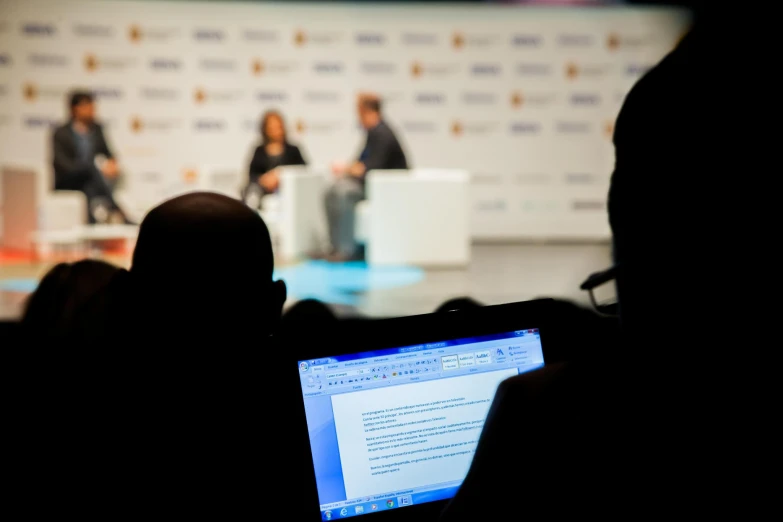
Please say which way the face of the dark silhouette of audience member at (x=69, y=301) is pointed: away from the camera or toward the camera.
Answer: away from the camera

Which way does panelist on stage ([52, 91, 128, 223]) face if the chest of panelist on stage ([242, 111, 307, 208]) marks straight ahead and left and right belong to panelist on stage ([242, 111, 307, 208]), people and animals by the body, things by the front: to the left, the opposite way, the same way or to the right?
to the left

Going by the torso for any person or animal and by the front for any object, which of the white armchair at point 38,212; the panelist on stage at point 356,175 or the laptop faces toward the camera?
the laptop

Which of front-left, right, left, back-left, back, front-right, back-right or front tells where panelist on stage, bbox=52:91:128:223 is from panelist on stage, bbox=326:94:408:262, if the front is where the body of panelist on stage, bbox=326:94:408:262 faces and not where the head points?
front

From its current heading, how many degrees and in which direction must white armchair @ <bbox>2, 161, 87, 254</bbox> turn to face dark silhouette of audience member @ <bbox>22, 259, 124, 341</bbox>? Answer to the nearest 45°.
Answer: approximately 135° to its right

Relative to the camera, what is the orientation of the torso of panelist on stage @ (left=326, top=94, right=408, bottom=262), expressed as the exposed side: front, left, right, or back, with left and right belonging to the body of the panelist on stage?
left

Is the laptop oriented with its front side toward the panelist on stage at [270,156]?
no

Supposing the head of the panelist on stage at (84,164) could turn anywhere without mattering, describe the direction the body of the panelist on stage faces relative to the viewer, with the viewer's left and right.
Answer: facing the viewer and to the right of the viewer

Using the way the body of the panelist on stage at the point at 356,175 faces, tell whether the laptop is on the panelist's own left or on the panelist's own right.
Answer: on the panelist's own left

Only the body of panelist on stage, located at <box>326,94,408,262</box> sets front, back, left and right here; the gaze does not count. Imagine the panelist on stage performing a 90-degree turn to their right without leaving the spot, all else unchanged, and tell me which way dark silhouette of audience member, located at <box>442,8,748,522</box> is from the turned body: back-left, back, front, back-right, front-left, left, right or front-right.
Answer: back

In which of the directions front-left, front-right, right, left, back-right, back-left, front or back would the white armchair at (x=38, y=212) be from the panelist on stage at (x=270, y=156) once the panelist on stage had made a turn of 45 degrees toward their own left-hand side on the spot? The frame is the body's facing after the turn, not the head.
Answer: right

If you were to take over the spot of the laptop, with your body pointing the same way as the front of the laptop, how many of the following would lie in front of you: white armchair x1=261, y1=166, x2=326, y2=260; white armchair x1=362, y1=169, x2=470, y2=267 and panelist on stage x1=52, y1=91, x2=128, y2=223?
0

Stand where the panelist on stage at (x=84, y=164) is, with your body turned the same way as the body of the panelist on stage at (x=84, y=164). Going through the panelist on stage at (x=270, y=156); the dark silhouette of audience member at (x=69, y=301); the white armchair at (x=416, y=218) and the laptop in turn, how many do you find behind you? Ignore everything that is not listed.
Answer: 0

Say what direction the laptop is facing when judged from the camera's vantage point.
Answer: facing the viewer

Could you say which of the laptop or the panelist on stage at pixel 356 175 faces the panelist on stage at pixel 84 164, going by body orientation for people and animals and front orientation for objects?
the panelist on stage at pixel 356 175
